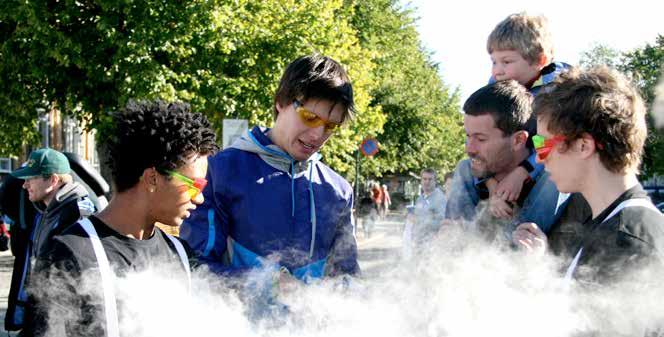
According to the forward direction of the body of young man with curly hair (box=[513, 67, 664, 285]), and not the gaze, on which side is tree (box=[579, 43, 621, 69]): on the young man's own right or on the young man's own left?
on the young man's own right

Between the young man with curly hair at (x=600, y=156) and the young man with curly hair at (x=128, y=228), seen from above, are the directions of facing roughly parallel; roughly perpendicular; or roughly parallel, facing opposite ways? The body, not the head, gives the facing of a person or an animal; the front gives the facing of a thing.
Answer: roughly parallel, facing opposite ways

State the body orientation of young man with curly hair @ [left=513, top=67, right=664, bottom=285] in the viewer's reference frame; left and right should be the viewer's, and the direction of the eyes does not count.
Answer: facing to the left of the viewer

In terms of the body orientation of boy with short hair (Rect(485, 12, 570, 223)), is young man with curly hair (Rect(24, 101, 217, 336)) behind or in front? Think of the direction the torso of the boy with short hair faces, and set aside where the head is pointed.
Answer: in front

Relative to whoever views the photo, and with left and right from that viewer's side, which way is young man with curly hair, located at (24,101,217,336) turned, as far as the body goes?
facing the viewer and to the right of the viewer

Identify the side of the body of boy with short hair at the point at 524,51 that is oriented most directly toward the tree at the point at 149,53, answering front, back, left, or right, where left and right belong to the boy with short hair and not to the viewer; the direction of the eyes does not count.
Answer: right

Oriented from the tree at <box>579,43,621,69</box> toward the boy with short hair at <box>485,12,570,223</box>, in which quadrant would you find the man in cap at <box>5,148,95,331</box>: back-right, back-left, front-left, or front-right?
front-right

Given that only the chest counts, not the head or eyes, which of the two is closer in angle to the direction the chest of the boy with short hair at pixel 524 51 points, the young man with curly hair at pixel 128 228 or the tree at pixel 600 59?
the young man with curly hair

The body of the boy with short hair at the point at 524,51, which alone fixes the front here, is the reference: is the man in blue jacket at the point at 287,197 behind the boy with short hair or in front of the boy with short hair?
in front

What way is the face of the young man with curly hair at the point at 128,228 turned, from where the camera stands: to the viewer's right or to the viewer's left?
to the viewer's right

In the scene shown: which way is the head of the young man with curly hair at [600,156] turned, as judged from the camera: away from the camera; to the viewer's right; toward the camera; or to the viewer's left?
to the viewer's left

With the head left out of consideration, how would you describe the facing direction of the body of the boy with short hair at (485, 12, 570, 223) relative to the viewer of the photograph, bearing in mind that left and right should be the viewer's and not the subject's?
facing the viewer and to the left of the viewer
